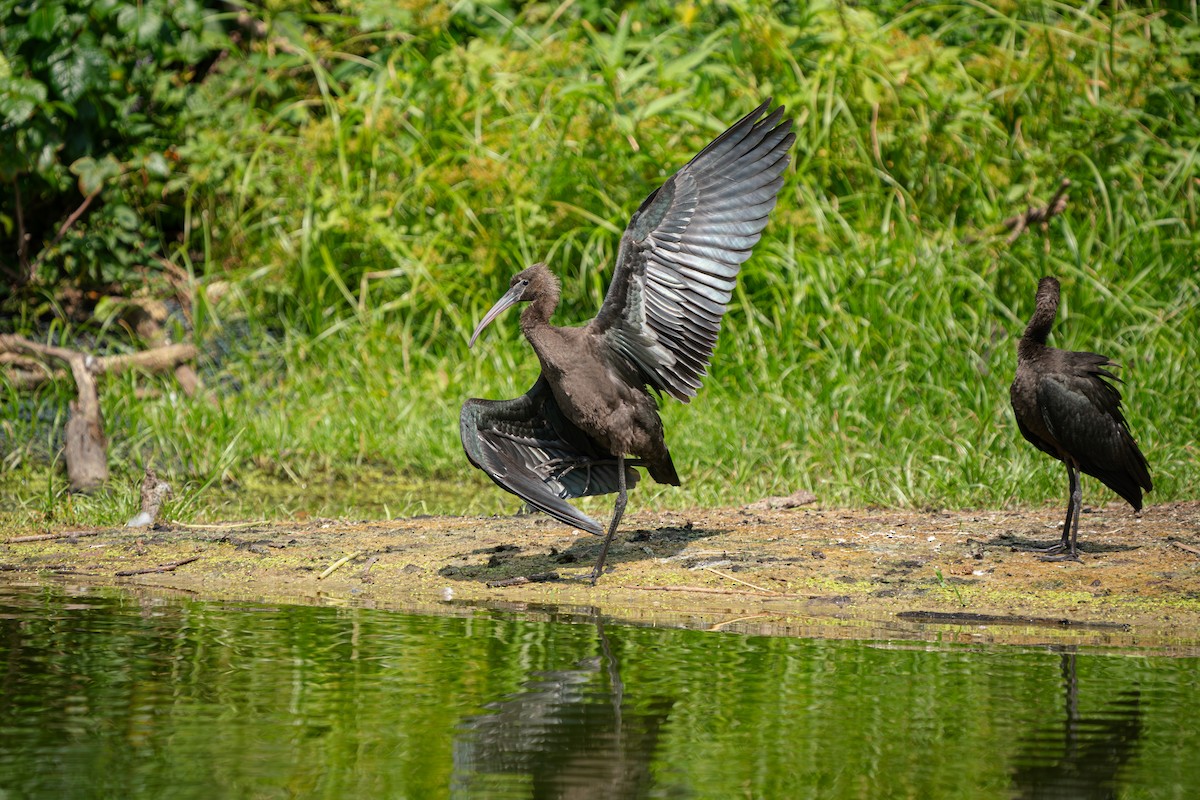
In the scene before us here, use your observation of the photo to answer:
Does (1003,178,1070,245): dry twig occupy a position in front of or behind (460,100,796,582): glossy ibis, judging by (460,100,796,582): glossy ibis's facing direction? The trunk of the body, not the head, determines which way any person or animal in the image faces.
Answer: behind

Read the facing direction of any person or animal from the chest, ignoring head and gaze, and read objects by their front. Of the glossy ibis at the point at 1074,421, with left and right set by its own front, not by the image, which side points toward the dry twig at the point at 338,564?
front

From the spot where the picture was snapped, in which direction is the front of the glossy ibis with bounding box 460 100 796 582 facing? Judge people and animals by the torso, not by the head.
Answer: facing the viewer and to the left of the viewer

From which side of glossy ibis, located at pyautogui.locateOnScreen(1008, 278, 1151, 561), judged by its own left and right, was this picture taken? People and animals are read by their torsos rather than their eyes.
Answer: left

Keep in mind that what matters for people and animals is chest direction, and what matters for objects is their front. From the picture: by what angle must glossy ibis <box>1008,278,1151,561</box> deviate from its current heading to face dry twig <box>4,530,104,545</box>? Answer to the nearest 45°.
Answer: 0° — it already faces it

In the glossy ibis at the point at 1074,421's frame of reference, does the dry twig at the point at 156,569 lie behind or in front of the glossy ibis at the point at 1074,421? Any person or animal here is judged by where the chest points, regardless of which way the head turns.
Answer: in front

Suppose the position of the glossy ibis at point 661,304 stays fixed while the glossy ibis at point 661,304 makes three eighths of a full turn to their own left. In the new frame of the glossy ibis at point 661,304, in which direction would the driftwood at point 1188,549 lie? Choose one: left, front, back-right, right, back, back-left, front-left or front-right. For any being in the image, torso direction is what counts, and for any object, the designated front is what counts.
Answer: front

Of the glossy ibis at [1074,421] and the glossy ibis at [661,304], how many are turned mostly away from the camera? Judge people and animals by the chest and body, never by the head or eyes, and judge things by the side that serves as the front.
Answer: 0

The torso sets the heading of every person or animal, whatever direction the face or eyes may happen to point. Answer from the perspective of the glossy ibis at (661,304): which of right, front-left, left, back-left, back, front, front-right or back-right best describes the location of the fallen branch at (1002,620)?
left

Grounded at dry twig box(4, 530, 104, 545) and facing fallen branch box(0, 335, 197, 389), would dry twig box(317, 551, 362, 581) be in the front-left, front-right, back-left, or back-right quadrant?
back-right

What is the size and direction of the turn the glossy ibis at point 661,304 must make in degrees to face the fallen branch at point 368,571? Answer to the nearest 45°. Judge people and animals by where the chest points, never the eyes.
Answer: approximately 45° to its right
